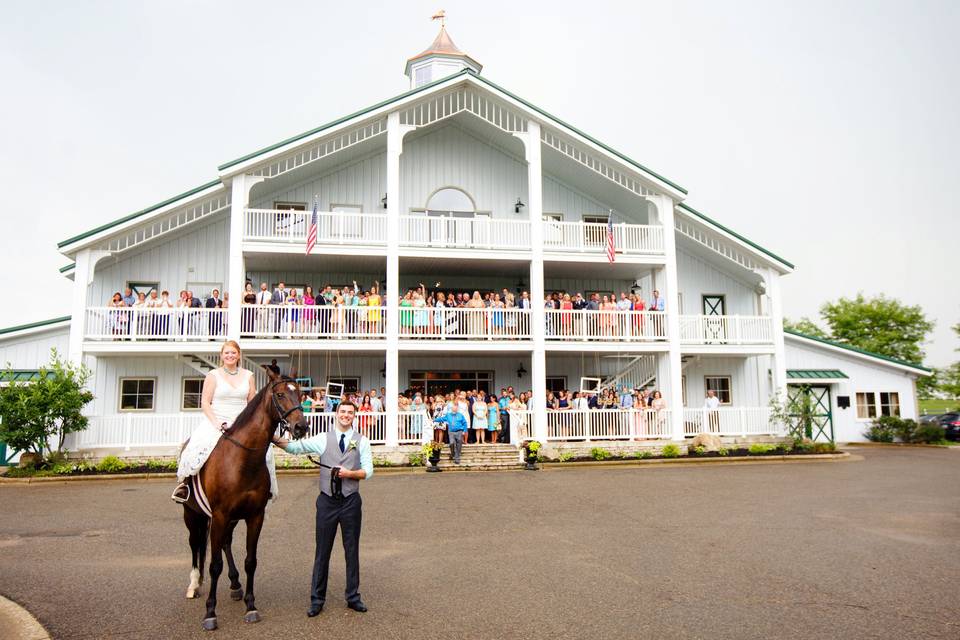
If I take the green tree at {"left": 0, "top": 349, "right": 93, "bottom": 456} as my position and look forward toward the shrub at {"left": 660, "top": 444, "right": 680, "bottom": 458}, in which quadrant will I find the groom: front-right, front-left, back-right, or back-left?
front-right

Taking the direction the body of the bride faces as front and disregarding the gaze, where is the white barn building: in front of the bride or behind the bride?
behind

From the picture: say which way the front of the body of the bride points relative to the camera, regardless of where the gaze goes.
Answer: toward the camera

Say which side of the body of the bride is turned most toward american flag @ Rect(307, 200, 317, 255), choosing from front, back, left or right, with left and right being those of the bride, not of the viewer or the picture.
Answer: back

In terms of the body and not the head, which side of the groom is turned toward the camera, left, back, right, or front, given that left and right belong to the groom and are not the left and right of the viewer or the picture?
front

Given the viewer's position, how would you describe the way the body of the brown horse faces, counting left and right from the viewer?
facing the viewer and to the right of the viewer

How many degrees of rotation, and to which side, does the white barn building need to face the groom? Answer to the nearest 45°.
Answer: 0° — it already faces them

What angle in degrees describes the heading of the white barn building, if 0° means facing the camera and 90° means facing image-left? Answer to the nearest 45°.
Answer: approximately 0°

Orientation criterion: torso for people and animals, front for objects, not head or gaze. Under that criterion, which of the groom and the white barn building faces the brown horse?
the white barn building

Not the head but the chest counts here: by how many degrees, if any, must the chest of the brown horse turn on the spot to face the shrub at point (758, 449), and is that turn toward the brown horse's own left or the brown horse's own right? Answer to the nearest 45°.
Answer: approximately 90° to the brown horse's own left

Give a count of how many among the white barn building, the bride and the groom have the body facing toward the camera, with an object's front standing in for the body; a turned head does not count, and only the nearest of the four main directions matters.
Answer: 3
